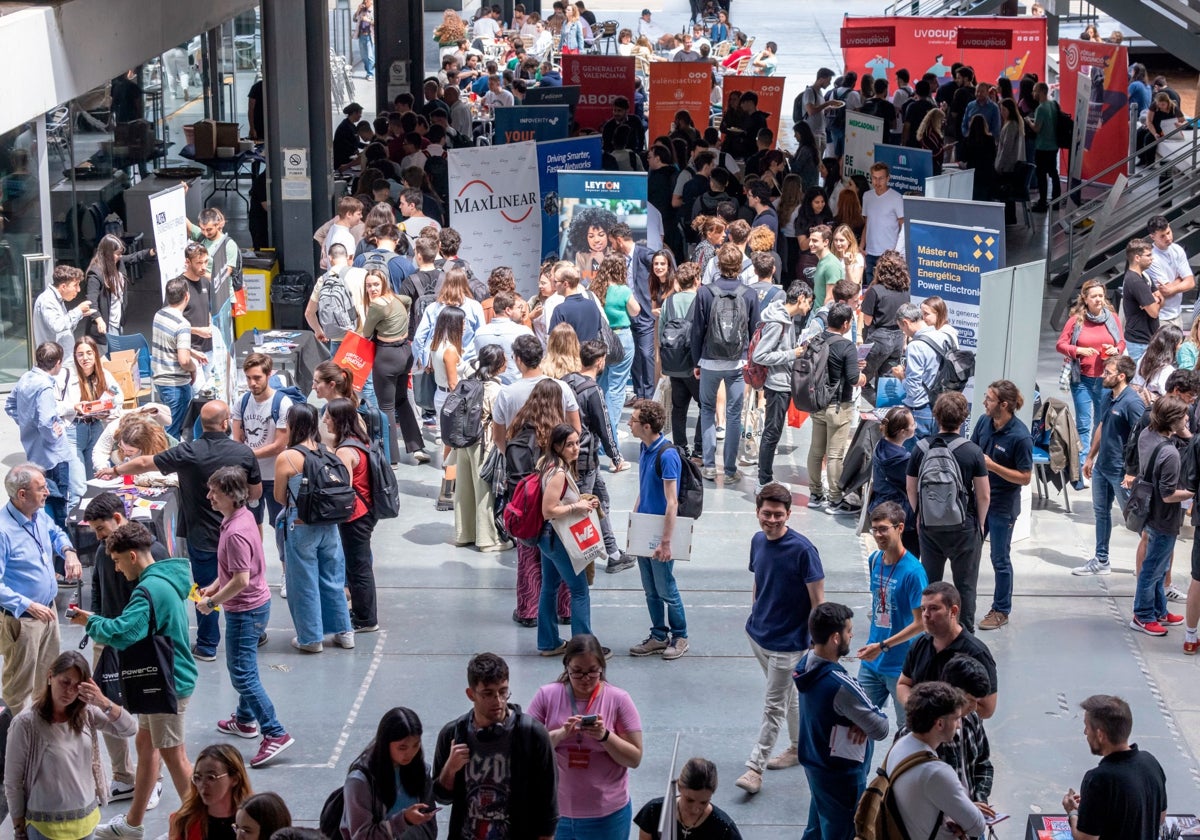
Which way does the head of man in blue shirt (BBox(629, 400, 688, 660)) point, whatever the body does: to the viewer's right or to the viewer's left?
to the viewer's left

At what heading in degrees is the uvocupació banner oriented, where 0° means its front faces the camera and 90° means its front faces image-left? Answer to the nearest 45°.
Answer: approximately 0°

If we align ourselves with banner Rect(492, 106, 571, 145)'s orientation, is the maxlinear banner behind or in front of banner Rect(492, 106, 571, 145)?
in front

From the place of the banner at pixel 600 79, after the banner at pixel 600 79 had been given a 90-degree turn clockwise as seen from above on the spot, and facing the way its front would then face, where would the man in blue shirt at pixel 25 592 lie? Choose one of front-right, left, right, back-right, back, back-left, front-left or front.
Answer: left

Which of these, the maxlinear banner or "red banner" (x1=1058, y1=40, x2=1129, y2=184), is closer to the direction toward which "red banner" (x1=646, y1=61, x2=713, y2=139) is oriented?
the maxlinear banner

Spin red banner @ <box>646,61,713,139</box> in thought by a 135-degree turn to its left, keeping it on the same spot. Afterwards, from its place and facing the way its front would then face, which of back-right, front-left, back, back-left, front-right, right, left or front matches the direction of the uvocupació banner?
front

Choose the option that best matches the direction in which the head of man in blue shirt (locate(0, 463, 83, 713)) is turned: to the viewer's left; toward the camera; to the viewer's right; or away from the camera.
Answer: to the viewer's right

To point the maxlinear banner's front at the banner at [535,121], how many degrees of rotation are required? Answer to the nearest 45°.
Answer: approximately 180°
